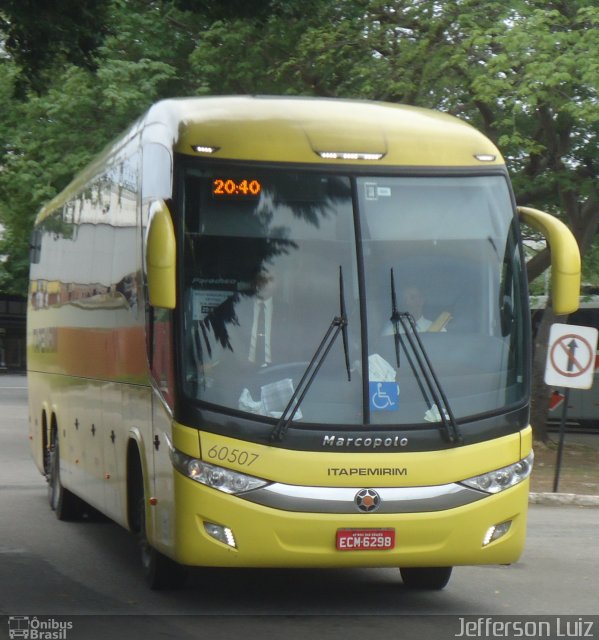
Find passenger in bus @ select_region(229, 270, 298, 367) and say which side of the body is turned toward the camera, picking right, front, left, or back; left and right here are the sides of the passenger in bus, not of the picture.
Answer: front

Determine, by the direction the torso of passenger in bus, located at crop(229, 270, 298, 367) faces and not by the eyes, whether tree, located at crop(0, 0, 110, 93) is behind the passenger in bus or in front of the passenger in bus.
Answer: behind

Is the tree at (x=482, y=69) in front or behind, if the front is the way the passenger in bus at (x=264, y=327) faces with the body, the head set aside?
behind
